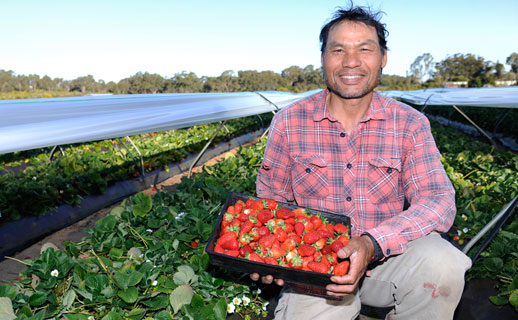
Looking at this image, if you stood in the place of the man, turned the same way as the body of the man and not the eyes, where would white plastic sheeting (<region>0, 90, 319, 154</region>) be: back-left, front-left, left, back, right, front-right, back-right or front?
right

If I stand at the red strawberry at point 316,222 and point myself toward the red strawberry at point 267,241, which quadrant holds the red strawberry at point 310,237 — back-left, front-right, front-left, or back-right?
front-left

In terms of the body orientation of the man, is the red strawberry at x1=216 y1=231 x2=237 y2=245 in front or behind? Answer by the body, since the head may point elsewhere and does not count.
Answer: in front

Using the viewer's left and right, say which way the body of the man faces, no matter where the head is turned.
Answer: facing the viewer

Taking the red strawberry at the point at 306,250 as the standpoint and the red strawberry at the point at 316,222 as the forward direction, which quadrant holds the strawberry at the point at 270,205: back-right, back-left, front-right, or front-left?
front-left

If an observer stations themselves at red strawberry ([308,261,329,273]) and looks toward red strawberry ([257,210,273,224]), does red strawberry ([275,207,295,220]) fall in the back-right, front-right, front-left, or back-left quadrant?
front-right
